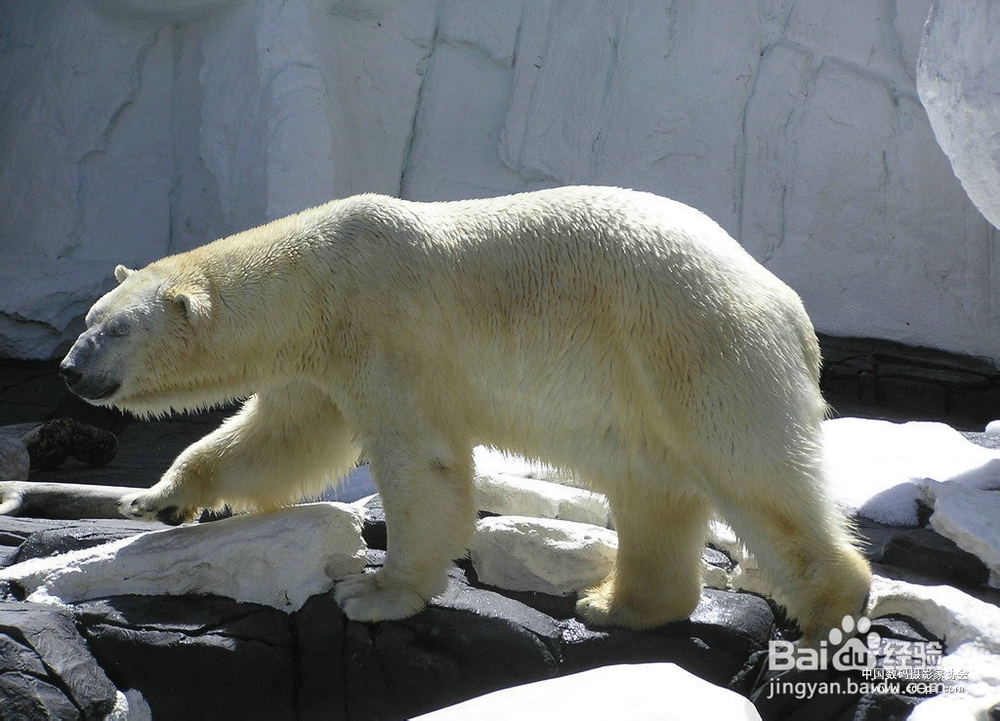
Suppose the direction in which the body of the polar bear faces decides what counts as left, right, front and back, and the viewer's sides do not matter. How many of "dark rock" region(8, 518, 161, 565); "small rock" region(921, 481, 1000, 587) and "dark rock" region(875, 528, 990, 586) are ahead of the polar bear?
1

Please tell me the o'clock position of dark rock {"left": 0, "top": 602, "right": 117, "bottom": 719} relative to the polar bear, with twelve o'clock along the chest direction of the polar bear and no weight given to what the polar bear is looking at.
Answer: The dark rock is roughly at 11 o'clock from the polar bear.

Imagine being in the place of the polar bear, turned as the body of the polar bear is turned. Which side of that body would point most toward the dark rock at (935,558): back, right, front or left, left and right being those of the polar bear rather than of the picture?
back

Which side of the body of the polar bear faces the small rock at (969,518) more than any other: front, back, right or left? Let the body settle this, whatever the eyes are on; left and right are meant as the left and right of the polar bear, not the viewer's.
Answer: back

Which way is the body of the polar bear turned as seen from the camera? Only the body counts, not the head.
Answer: to the viewer's left

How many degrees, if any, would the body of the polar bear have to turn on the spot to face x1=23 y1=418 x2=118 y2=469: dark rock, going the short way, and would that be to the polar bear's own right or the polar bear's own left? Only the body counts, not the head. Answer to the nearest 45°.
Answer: approximately 45° to the polar bear's own right
